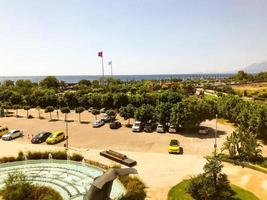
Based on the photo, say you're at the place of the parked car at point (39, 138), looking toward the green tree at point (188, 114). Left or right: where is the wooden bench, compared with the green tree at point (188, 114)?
right

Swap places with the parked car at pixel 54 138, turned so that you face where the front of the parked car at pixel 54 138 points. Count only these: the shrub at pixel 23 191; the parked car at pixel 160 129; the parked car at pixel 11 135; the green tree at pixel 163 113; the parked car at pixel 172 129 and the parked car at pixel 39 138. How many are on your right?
2

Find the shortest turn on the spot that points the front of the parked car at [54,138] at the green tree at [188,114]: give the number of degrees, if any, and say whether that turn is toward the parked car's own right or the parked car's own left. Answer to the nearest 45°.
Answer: approximately 135° to the parked car's own left

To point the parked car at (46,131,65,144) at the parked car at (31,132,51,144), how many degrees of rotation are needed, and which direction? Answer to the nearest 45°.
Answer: approximately 90° to its right

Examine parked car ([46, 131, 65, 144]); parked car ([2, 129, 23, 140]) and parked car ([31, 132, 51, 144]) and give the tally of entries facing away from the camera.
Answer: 0

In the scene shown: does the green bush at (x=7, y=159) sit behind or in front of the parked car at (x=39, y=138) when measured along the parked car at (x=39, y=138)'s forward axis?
in front

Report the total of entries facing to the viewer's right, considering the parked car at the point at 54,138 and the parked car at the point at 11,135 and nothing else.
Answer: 0

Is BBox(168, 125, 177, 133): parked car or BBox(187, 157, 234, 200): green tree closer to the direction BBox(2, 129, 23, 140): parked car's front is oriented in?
the green tree

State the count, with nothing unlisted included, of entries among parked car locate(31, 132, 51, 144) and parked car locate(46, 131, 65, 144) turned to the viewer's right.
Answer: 0

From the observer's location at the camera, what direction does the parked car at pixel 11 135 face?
facing the viewer and to the left of the viewer

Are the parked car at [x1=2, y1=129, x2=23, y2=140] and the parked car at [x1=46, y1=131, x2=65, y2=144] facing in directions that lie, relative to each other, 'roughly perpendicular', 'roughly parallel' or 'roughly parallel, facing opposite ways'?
roughly parallel

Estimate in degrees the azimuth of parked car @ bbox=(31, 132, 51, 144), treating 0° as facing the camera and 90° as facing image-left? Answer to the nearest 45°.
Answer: approximately 45°

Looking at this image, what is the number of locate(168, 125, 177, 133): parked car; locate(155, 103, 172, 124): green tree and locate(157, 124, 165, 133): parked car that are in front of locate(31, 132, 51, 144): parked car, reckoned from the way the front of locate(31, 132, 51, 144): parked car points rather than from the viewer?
0

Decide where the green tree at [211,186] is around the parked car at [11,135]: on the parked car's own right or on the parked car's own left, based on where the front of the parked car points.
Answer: on the parked car's own left

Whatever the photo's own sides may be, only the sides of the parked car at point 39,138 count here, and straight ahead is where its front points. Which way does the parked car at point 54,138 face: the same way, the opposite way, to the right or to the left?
the same way
